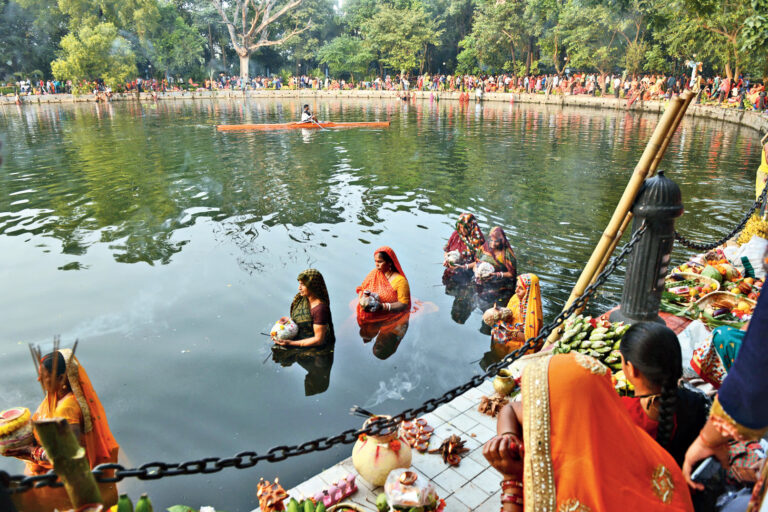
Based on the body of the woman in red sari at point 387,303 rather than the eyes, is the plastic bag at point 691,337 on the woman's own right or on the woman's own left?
on the woman's own left

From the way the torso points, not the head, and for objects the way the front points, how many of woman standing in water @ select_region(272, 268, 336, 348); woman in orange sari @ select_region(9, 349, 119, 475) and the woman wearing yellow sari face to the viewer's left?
3

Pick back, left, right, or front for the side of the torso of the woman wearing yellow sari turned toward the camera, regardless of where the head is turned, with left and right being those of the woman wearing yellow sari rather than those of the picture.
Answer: left

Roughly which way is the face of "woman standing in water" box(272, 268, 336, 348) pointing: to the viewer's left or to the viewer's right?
to the viewer's left

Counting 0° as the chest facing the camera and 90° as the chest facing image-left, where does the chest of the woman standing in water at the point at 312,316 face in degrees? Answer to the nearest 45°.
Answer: approximately 90°

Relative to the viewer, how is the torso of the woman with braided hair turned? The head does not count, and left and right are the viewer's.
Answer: facing away from the viewer and to the left of the viewer

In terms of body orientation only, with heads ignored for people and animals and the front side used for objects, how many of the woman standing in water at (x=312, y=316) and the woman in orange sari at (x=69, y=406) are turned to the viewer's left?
2

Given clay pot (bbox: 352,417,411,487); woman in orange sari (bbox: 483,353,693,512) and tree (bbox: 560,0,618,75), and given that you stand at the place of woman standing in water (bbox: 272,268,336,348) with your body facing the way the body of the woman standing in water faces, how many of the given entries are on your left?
2

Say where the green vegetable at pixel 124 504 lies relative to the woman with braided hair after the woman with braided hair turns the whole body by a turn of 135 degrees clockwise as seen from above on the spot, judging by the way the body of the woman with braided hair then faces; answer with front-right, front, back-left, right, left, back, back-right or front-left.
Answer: back-right

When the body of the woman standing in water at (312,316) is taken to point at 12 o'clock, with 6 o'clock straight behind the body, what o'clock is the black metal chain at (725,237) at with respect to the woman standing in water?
The black metal chain is roughly at 6 o'clock from the woman standing in water.

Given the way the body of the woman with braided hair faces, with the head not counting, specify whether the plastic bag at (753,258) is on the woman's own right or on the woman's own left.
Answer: on the woman's own right

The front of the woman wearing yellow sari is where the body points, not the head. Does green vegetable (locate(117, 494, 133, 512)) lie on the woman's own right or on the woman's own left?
on the woman's own left

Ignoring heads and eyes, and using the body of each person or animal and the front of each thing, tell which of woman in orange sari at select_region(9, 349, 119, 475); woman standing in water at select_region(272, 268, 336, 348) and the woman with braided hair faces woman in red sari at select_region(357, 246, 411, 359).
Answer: the woman with braided hair

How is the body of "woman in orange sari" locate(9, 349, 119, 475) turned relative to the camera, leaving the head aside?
to the viewer's left
